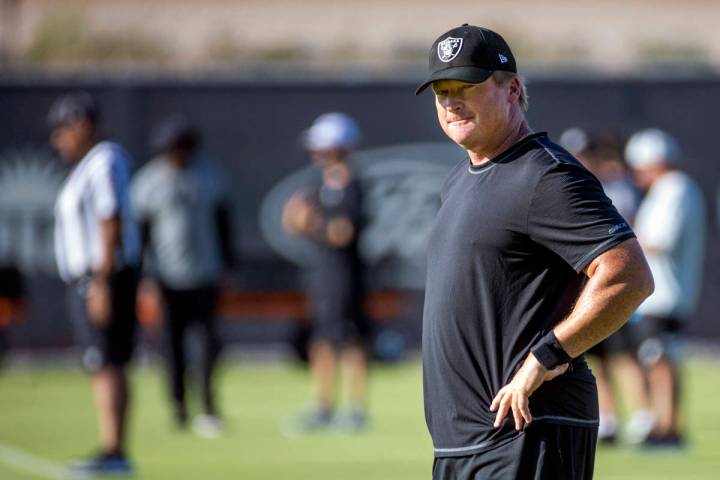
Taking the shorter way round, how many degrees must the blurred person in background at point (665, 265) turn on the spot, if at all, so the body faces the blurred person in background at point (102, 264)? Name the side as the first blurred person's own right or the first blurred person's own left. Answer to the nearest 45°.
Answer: approximately 45° to the first blurred person's own left

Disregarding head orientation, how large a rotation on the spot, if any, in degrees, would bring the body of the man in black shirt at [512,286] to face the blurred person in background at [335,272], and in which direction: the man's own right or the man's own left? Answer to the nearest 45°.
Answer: approximately 135° to the man's own right

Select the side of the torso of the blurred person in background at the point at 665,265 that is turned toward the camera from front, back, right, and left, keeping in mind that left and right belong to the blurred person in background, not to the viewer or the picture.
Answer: left

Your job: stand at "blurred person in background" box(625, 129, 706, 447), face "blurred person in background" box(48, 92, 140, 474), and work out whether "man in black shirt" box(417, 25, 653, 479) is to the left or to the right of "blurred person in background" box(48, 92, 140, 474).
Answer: left

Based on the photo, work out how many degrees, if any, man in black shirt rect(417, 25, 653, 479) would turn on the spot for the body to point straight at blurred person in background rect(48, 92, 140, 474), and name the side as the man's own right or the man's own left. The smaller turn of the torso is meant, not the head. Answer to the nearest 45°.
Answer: approximately 90° to the man's own right
